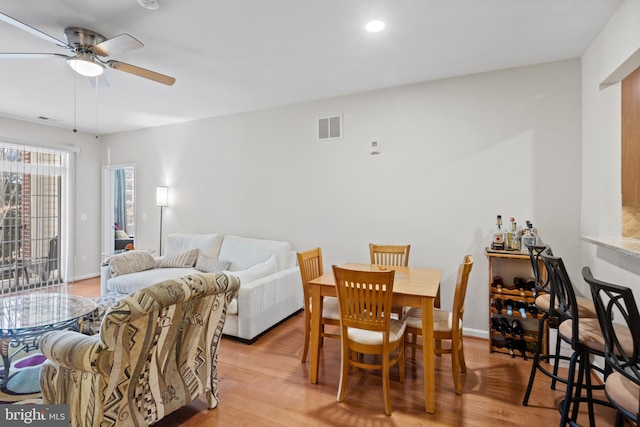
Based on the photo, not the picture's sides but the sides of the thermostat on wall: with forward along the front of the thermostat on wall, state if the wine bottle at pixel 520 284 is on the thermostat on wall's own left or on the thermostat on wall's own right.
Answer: on the thermostat on wall's own left

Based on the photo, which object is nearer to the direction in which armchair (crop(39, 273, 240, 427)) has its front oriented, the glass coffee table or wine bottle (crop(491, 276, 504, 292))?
the glass coffee table

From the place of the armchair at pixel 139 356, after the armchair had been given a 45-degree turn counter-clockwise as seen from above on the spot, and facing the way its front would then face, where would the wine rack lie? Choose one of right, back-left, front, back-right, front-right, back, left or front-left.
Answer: back

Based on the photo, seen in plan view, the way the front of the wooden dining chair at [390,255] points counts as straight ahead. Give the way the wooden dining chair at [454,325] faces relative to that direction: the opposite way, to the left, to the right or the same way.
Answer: to the right

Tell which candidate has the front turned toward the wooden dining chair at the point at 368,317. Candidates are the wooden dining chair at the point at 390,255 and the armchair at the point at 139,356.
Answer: the wooden dining chair at the point at 390,255

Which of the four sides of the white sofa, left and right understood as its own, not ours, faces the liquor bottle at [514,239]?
left

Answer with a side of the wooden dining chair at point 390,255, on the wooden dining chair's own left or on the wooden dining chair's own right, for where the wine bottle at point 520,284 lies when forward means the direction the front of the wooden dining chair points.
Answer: on the wooden dining chair's own left

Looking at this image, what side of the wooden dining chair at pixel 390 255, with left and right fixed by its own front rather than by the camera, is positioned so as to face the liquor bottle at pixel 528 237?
left

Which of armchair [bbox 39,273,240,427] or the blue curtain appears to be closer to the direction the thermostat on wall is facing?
the armchair

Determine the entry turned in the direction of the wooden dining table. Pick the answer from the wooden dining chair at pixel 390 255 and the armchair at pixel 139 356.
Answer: the wooden dining chair

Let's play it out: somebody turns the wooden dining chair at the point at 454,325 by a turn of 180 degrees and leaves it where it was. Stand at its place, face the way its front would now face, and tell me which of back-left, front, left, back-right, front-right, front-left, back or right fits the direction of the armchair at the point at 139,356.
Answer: back-right

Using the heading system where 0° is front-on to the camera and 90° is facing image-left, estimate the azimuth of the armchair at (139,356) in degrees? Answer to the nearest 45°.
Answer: approximately 135°

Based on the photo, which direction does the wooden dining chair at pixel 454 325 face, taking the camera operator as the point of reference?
facing to the left of the viewer

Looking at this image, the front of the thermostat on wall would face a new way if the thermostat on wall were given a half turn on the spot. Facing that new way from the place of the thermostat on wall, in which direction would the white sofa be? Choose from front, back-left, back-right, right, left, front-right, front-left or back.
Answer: left
